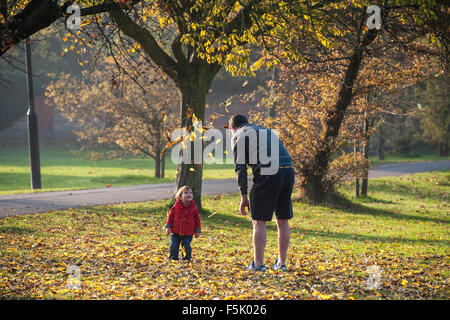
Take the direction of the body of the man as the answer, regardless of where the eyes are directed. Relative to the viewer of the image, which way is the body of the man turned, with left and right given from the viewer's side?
facing away from the viewer and to the left of the viewer

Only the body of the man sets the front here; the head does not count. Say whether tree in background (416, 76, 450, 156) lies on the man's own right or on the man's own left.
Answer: on the man's own right

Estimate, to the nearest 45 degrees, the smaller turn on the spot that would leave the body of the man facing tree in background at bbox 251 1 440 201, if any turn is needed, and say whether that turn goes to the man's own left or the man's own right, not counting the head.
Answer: approximately 45° to the man's own right
